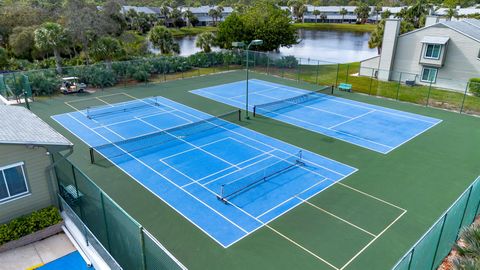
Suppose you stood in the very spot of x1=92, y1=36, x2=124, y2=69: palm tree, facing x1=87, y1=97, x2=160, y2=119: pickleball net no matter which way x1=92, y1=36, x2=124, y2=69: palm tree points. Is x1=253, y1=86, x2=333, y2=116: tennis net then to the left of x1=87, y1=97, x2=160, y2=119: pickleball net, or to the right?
left

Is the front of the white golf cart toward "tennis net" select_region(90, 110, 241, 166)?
no

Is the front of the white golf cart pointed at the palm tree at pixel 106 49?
no
